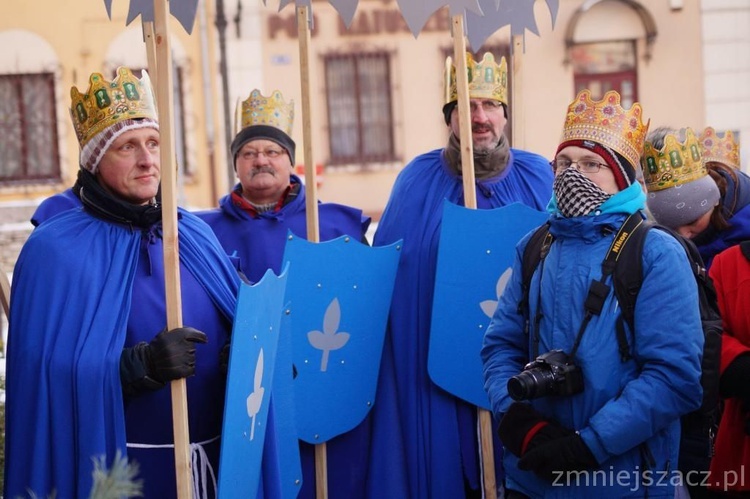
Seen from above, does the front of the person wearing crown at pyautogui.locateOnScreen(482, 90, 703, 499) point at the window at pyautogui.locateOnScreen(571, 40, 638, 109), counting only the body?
no

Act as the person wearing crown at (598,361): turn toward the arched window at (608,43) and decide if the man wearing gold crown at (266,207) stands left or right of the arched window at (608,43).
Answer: left

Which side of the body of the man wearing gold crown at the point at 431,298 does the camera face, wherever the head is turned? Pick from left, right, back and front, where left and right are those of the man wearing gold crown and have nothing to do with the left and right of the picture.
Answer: front

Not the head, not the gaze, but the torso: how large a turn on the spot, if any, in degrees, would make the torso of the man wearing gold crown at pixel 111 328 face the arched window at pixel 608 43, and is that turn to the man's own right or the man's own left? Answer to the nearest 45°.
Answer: approximately 90° to the man's own left

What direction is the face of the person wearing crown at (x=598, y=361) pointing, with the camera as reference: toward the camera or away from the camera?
toward the camera

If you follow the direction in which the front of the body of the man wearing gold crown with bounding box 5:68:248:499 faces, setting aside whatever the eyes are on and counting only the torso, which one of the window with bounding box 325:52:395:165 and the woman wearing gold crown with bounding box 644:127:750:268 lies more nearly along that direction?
the woman wearing gold crown

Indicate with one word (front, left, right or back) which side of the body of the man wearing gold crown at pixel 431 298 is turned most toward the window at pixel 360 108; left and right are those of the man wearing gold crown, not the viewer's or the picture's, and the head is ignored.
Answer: back

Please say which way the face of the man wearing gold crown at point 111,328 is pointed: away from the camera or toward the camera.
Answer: toward the camera

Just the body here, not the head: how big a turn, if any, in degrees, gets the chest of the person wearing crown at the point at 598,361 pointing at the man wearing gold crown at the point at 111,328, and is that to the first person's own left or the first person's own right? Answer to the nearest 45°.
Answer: approximately 45° to the first person's own right

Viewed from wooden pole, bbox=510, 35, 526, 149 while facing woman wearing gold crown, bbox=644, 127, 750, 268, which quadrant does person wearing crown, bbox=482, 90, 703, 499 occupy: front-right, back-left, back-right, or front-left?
front-right

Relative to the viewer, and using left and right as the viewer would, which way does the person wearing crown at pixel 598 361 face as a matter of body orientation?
facing the viewer and to the left of the viewer

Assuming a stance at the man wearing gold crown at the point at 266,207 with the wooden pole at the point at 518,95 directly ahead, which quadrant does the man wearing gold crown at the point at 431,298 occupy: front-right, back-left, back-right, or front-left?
front-right

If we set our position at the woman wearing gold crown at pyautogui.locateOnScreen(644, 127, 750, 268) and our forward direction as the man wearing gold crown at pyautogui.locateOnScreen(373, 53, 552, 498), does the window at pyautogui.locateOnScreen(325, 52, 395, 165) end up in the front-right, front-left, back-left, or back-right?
front-right

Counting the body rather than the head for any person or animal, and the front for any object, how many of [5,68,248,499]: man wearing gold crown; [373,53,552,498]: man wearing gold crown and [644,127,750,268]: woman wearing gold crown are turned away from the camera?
0

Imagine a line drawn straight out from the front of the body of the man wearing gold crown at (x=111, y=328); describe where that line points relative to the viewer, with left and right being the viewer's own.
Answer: facing the viewer and to the right of the viewer
